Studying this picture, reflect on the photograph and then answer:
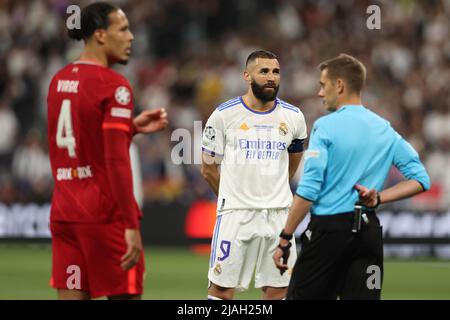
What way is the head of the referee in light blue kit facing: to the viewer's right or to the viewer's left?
to the viewer's left

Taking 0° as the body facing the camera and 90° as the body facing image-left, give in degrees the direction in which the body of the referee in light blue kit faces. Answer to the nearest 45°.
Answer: approximately 135°

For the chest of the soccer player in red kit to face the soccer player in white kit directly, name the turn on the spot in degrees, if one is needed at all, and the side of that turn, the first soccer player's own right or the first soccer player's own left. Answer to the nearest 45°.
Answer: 0° — they already face them

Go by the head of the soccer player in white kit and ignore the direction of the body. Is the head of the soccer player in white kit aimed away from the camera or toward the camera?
toward the camera

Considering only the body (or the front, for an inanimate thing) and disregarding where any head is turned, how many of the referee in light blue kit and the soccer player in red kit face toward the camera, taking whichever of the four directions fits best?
0

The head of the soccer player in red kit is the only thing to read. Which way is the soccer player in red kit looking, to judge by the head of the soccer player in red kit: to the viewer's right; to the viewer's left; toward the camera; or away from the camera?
to the viewer's right

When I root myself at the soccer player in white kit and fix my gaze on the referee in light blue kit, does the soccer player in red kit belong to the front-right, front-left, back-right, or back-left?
front-right

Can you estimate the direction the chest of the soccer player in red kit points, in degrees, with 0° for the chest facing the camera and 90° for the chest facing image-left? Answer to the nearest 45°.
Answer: approximately 225°

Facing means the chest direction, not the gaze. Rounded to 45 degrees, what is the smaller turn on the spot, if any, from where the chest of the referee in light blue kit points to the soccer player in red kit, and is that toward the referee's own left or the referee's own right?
approximately 90° to the referee's own left

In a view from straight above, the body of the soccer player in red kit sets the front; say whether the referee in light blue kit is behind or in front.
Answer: in front

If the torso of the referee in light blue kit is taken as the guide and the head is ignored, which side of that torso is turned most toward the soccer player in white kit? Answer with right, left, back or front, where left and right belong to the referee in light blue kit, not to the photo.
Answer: front
